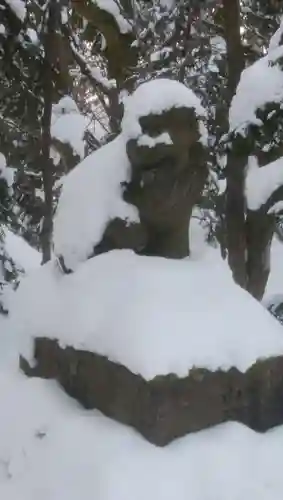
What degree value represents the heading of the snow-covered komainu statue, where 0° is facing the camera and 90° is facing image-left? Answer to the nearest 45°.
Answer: approximately 315°

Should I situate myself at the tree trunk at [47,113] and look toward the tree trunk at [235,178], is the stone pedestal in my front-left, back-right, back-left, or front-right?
front-right

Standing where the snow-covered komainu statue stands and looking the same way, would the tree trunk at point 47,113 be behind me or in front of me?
behind

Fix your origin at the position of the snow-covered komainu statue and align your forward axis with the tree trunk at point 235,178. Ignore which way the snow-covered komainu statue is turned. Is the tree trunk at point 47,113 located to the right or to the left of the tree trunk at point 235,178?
left

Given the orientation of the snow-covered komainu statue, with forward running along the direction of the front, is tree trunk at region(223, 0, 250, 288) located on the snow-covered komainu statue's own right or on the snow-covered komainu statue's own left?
on the snow-covered komainu statue's own left
